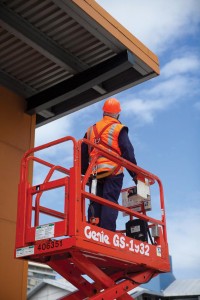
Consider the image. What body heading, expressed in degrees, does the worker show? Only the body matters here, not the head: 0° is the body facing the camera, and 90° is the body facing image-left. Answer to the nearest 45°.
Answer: approximately 225°
